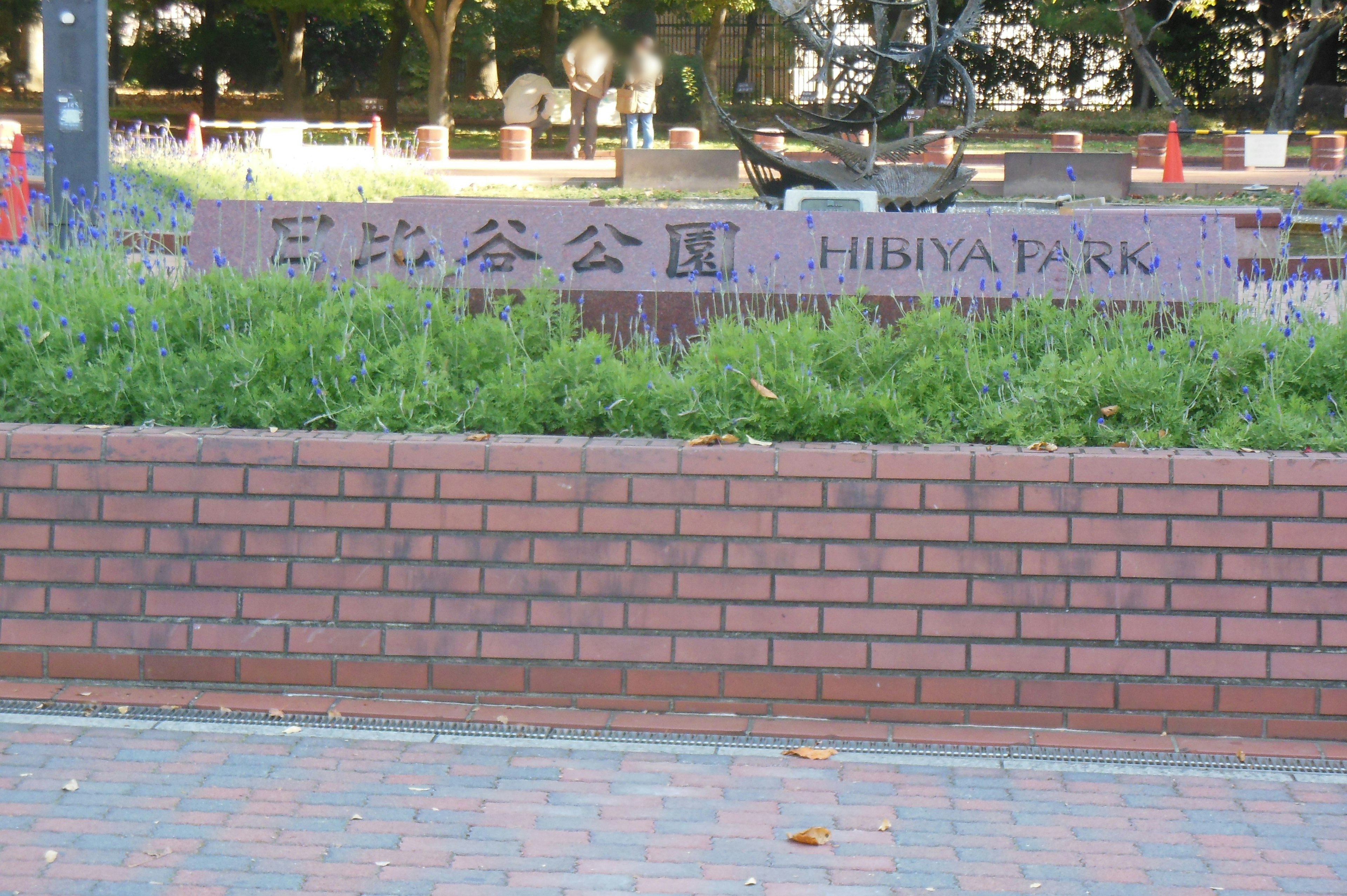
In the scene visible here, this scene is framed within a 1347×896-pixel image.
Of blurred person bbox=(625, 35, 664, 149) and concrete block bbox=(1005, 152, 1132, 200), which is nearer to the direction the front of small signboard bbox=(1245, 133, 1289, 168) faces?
the concrete block

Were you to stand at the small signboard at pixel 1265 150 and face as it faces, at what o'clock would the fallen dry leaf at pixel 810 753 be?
The fallen dry leaf is roughly at 12 o'clock from the small signboard.

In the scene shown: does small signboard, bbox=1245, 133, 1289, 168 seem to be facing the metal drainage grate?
yes

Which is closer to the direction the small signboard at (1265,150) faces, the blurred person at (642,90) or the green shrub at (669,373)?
the green shrub

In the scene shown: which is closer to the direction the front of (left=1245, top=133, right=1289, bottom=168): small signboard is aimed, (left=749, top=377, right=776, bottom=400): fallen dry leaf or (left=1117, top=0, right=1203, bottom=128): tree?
the fallen dry leaf

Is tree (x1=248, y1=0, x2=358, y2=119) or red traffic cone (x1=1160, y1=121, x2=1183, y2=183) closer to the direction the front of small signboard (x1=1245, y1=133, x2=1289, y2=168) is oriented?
the red traffic cone

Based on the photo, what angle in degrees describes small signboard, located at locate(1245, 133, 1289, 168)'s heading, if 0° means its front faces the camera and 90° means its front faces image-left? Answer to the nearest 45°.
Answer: approximately 0°

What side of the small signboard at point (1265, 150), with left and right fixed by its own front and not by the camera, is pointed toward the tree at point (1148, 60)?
back

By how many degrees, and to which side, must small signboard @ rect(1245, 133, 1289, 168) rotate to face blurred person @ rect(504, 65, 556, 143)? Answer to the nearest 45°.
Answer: approximately 90° to its right

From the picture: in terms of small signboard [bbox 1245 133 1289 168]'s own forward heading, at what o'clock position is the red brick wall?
The red brick wall is roughly at 12 o'clock from the small signboard.
